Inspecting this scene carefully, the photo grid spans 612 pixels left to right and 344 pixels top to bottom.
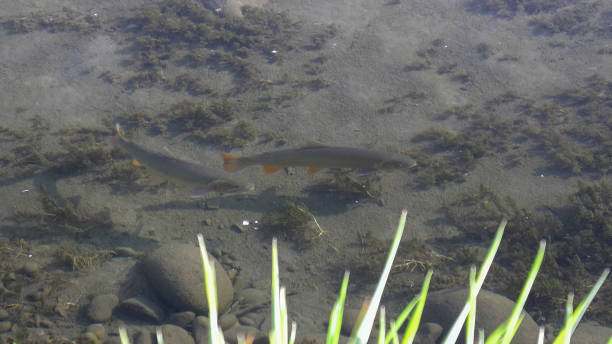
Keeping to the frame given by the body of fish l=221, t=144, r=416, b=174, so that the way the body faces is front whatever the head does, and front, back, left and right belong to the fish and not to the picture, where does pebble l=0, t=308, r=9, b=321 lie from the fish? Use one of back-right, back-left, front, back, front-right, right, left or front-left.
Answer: back-right

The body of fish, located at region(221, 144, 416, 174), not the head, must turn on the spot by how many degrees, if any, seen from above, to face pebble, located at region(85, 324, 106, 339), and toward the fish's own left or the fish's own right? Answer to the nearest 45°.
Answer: approximately 135° to the fish's own right

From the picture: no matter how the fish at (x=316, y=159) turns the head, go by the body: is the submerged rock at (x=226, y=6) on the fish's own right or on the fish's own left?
on the fish's own left

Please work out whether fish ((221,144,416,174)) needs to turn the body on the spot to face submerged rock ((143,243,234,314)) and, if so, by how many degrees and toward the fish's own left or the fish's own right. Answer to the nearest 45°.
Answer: approximately 135° to the fish's own right

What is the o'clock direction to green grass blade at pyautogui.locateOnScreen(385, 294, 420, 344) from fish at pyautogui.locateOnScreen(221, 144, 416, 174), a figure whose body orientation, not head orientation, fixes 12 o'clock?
The green grass blade is roughly at 3 o'clock from the fish.

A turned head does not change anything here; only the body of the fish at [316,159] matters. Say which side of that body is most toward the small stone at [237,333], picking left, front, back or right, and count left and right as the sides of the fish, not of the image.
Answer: right

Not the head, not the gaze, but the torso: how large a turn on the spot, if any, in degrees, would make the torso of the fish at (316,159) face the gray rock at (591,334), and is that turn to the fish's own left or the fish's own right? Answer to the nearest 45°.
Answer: approximately 45° to the fish's own right

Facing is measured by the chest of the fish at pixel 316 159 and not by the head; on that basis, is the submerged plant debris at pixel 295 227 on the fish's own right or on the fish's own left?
on the fish's own right

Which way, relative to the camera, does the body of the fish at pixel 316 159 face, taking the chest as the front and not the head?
to the viewer's right

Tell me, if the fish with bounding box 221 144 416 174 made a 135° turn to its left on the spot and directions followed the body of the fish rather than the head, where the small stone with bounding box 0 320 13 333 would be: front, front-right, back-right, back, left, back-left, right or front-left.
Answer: left

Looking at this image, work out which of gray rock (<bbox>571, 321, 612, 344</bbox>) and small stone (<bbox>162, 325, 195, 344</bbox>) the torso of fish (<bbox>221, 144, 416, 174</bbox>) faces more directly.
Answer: the gray rock

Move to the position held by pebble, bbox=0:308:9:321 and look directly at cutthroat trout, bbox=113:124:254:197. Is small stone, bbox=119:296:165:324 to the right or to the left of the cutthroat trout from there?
right

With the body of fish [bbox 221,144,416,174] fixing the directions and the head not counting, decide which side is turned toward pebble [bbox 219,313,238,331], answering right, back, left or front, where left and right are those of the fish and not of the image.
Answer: right
